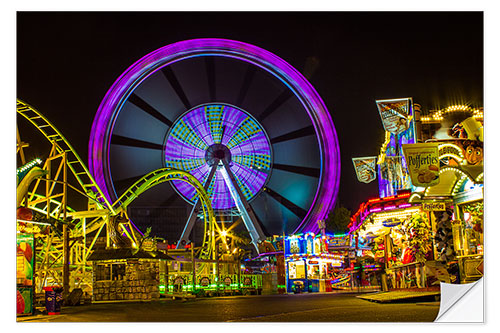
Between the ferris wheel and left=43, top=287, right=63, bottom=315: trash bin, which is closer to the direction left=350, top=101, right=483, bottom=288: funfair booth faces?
the trash bin

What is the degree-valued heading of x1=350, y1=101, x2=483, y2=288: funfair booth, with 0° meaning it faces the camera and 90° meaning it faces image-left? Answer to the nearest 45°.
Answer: approximately 45°

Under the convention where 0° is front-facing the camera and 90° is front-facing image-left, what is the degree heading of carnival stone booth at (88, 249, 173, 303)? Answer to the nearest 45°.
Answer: approximately 0°
